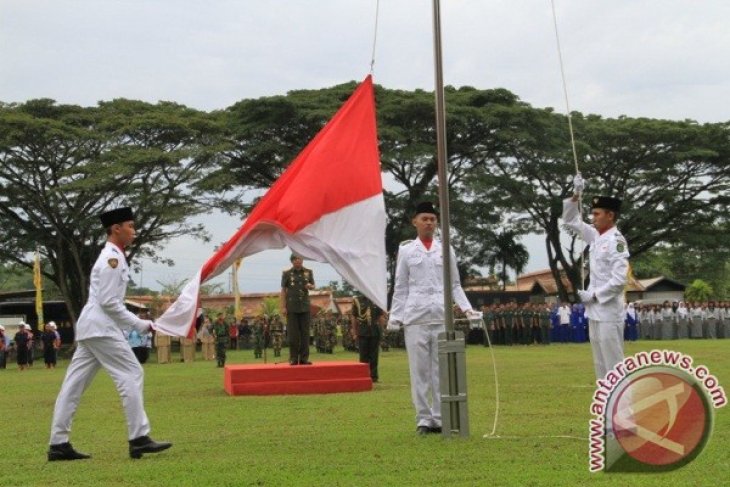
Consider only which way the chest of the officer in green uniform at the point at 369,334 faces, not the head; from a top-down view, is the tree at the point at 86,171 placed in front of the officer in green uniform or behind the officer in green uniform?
behind

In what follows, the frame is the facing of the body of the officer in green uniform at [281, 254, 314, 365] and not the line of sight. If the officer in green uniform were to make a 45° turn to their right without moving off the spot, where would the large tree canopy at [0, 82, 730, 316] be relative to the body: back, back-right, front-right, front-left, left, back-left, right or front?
back-right

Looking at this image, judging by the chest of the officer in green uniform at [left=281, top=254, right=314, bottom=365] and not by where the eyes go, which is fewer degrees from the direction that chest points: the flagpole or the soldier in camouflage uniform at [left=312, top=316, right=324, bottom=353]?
the flagpole

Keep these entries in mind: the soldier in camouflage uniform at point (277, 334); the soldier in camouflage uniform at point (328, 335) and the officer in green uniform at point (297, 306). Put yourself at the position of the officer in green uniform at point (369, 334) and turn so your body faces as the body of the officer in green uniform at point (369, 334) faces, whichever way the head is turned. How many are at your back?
2

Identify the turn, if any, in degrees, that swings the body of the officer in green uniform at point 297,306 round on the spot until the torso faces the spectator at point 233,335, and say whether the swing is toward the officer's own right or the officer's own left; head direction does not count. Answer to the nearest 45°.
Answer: approximately 180°

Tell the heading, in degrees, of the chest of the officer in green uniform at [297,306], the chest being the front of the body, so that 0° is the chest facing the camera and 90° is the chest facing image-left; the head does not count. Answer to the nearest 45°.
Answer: approximately 0°

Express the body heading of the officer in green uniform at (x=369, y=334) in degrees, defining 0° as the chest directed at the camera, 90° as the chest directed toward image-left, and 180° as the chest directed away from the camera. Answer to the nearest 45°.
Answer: approximately 0°

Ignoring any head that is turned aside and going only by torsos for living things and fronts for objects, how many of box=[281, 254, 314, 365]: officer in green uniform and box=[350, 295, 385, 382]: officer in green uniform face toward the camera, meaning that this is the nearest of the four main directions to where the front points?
2
